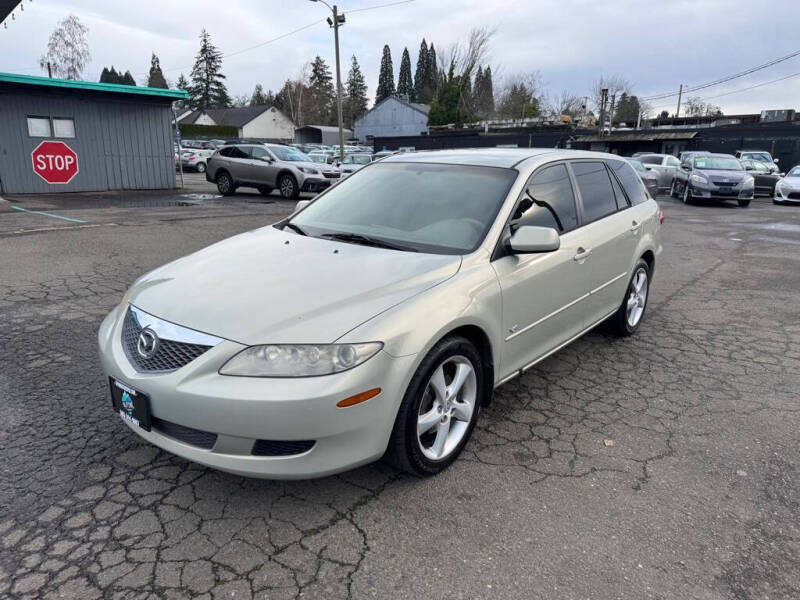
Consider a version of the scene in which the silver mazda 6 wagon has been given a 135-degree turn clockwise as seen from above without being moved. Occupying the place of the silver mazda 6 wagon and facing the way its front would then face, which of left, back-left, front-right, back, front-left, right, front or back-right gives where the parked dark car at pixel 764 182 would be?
front-right

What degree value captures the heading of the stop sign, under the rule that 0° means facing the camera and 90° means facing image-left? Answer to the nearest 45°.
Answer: approximately 0°

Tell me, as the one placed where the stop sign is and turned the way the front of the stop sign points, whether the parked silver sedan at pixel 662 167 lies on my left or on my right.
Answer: on my left

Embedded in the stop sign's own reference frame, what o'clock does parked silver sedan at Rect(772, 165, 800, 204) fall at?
The parked silver sedan is roughly at 10 o'clock from the stop sign.

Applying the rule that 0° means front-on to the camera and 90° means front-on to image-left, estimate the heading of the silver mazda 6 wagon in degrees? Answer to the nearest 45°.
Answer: approximately 45°

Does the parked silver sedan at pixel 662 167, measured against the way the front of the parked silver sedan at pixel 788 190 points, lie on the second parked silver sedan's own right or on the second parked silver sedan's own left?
on the second parked silver sedan's own right

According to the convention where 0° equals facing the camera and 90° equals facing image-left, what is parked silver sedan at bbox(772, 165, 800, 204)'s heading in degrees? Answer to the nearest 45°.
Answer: approximately 45°
